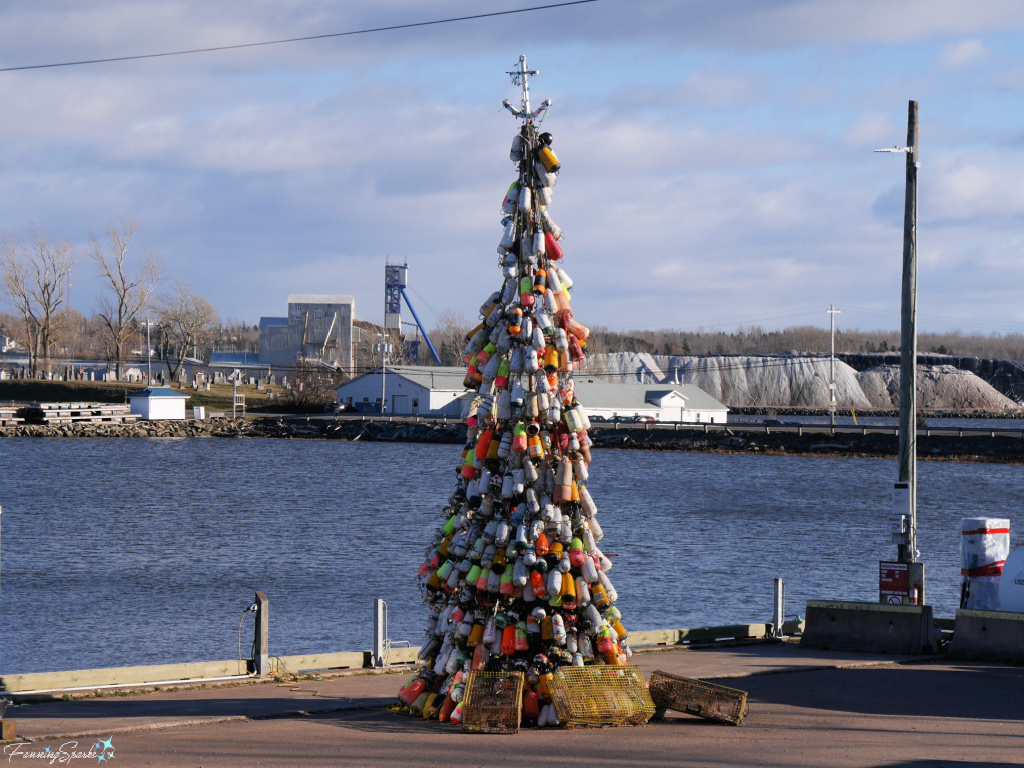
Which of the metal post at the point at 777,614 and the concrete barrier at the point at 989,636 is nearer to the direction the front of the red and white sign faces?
the concrete barrier

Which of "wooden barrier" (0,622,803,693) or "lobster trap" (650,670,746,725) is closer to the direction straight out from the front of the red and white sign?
the lobster trap

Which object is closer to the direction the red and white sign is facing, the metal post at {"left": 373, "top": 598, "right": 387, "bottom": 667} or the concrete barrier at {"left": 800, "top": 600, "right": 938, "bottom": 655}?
the concrete barrier

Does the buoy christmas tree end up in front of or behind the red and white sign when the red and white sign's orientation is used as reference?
in front

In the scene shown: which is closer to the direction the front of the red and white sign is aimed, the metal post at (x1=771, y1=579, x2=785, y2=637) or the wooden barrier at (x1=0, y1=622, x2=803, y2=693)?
the wooden barrier

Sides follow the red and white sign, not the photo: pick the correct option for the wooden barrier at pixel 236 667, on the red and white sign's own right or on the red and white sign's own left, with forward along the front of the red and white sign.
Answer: on the red and white sign's own right

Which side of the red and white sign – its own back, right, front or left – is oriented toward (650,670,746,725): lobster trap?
front

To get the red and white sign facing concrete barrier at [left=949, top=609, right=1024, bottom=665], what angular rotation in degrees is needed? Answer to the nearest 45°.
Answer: approximately 45° to its left

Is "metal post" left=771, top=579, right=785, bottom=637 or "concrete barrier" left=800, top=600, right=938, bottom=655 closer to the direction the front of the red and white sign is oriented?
the concrete barrier

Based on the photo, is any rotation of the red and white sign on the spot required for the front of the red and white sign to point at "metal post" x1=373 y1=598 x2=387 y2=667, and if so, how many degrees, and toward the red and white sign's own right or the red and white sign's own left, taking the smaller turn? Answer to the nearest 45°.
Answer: approximately 45° to the red and white sign's own right

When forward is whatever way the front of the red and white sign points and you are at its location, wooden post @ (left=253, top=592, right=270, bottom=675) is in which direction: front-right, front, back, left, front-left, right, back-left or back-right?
front-right

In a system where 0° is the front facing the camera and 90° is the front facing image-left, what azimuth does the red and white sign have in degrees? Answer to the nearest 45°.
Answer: approximately 0°

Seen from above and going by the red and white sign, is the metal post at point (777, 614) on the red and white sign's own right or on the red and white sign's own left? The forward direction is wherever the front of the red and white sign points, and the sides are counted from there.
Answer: on the red and white sign's own right

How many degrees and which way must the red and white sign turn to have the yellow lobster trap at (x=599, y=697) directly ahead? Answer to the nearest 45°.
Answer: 0° — it already faces it
